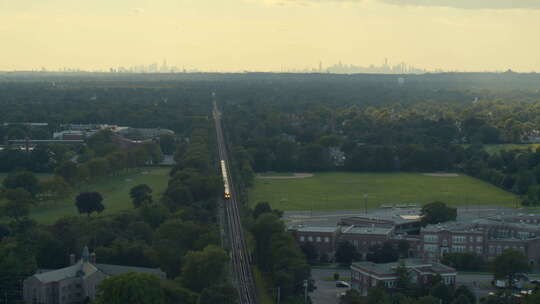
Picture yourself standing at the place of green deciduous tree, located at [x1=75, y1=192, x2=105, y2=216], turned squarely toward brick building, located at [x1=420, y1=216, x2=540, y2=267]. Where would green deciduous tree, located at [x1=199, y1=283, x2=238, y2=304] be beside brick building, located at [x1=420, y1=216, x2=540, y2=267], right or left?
right

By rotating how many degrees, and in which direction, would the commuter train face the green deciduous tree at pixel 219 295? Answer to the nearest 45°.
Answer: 0° — it already faces it

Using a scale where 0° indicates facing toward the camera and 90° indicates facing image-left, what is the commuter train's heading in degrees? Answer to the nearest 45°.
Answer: approximately 0°

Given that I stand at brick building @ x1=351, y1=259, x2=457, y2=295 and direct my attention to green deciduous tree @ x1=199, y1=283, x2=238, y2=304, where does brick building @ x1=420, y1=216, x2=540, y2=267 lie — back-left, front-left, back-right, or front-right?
back-right

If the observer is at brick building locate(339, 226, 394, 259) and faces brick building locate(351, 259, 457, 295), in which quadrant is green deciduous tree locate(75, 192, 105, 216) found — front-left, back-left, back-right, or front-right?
back-right

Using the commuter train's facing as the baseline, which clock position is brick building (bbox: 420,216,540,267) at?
The brick building is roughly at 11 o'clock from the commuter train.
